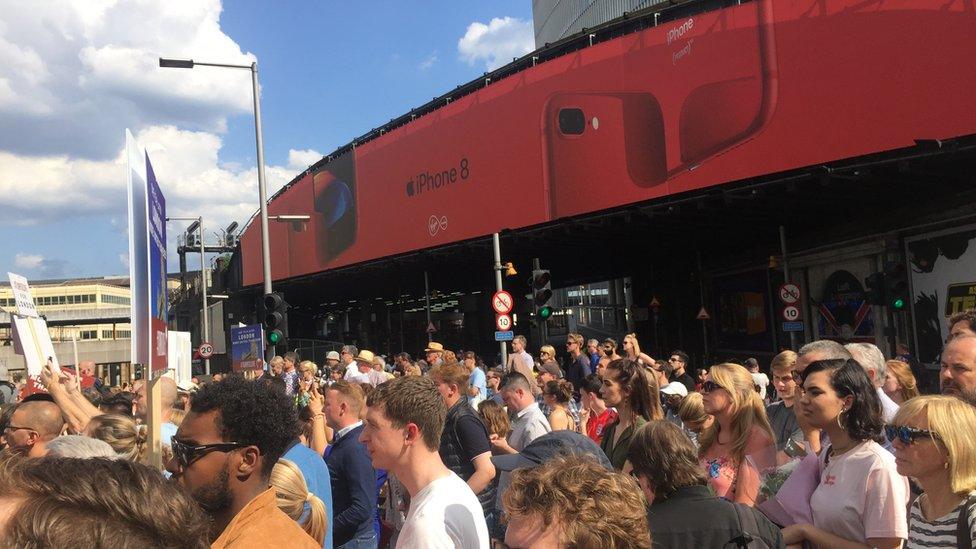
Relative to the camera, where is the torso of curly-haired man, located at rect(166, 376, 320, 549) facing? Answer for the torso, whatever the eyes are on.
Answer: to the viewer's left

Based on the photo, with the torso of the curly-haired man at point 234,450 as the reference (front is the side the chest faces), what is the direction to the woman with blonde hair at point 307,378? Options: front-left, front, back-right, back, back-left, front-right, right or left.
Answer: right

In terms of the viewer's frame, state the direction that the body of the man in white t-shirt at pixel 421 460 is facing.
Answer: to the viewer's left

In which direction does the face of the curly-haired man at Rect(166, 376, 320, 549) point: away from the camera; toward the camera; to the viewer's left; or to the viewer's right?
to the viewer's left

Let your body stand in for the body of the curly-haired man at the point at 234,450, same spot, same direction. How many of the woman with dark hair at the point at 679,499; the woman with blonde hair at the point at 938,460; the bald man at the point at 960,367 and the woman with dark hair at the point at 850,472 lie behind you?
4

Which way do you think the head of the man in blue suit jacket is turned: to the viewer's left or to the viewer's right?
to the viewer's left

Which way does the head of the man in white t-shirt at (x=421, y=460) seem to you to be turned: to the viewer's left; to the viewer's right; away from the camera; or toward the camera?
to the viewer's left
